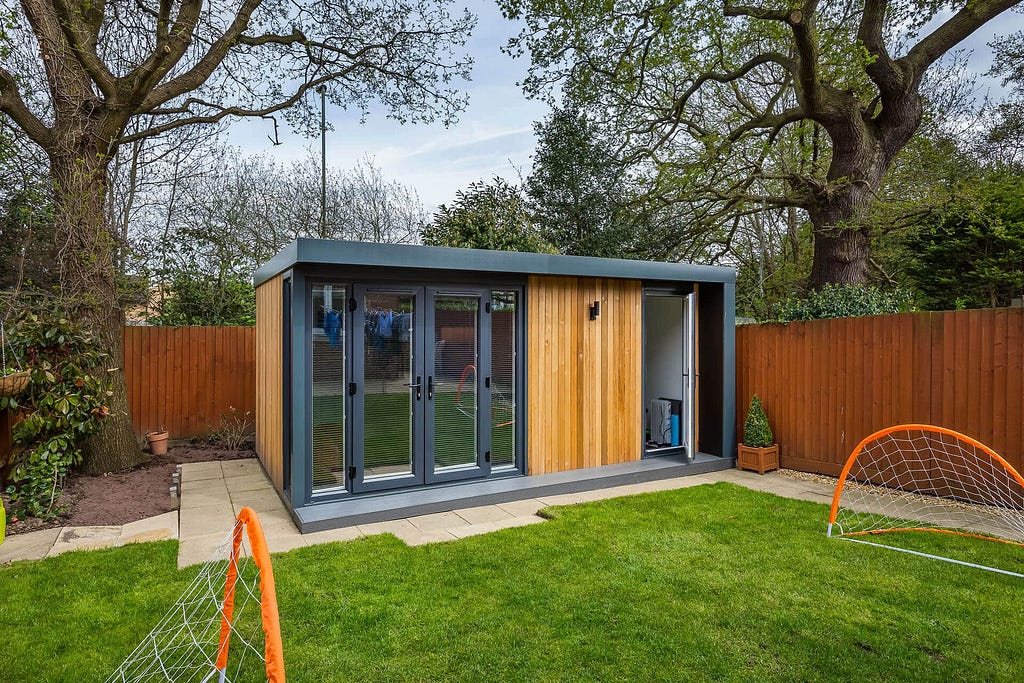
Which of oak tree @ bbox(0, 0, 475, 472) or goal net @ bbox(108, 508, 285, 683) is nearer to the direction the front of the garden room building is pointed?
the goal net

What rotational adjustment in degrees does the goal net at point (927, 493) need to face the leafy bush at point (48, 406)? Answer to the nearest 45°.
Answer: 0° — it already faces it

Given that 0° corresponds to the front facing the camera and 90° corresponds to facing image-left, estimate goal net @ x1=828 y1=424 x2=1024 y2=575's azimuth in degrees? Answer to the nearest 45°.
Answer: approximately 45°

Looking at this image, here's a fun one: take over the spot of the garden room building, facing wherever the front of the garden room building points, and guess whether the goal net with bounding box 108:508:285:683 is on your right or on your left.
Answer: on your right

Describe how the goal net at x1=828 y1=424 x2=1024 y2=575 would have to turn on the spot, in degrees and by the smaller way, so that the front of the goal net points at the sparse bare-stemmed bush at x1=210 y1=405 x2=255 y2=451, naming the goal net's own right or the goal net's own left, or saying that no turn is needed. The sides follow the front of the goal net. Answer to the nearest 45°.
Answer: approximately 45° to the goal net's own right

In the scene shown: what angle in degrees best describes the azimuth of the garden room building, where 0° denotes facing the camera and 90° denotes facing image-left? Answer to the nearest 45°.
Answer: approximately 315°

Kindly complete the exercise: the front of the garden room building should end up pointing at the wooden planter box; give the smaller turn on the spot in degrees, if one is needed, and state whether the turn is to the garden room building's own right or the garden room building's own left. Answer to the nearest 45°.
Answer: approximately 45° to the garden room building's own left
